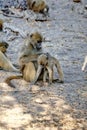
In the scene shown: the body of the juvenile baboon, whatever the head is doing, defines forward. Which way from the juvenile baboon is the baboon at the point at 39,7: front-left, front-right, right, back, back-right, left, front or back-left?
back-right

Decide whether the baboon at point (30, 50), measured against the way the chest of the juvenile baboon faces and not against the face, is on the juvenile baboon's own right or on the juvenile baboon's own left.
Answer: on the juvenile baboon's own right

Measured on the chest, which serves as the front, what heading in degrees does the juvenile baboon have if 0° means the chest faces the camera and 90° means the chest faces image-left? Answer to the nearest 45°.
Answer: approximately 45°
